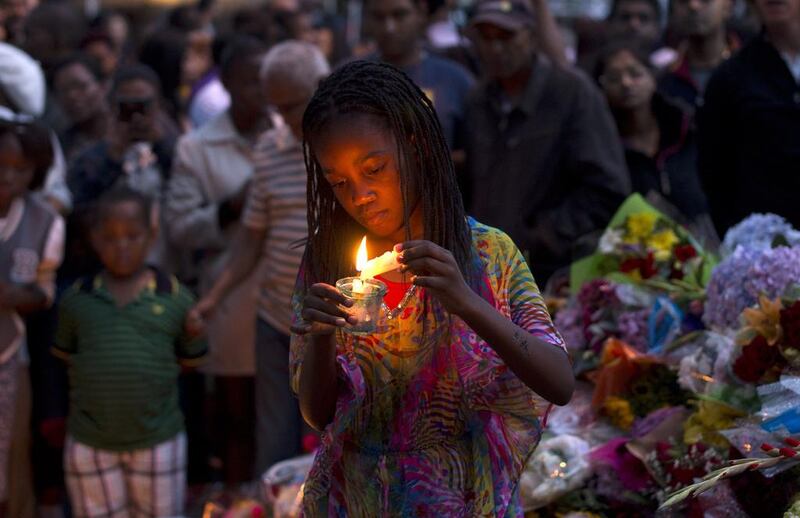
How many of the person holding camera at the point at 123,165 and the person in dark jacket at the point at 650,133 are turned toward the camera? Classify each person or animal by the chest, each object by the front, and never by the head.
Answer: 2

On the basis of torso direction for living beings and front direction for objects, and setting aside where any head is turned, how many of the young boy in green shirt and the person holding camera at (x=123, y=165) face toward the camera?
2

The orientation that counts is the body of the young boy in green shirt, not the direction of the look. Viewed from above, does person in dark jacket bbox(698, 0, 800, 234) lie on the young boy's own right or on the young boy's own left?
on the young boy's own left

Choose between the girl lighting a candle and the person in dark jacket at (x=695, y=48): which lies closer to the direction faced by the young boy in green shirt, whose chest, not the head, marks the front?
the girl lighting a candle

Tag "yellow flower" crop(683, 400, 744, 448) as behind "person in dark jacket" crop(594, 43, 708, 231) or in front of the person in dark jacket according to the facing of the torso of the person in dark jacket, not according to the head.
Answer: in front

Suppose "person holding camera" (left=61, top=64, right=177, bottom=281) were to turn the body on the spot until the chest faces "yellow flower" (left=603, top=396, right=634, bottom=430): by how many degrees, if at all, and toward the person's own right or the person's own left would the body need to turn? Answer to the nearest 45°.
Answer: approximately 45° to the person's own left

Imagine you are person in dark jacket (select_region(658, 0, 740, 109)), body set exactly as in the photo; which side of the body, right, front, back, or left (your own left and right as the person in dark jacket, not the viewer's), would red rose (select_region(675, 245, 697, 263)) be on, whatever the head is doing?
front

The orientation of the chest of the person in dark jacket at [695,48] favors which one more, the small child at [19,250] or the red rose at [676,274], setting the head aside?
the red rose

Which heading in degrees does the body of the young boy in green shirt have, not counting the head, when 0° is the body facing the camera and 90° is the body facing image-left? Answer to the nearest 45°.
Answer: approximately 0°

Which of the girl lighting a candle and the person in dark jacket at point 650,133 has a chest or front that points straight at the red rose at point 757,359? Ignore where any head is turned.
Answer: the person in dark jacket

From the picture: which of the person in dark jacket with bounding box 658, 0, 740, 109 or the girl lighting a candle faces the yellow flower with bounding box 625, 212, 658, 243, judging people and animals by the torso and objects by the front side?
the person in dark jacket
